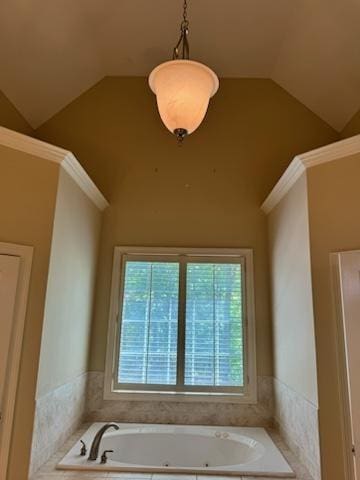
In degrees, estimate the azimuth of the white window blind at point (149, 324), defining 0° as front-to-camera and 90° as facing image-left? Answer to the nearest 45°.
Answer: approximately 0°

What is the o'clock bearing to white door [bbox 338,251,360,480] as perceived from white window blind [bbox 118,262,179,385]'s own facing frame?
The white door is roughly at 11 o'clock from the white window blind.

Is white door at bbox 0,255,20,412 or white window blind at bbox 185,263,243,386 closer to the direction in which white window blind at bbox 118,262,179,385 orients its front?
the white door

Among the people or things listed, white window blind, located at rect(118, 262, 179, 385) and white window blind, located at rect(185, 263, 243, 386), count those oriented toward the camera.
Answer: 2

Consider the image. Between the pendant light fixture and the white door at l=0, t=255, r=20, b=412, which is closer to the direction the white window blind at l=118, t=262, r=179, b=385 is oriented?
the pendant light fixture

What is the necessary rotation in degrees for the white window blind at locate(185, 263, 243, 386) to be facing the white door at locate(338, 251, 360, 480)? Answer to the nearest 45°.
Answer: approximately 45° to its left

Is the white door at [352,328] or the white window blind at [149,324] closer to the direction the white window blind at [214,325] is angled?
the white door

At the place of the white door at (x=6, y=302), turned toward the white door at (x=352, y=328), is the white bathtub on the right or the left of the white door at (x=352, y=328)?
left
